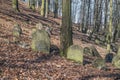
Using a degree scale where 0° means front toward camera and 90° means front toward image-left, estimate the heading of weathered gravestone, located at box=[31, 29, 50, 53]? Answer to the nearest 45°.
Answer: approximately 0°

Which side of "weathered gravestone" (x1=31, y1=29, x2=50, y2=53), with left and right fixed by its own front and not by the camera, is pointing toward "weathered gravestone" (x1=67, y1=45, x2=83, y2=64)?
left

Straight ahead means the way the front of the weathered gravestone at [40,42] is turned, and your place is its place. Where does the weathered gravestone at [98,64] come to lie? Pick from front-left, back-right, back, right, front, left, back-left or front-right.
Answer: left

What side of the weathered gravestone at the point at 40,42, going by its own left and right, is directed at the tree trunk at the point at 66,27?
left
